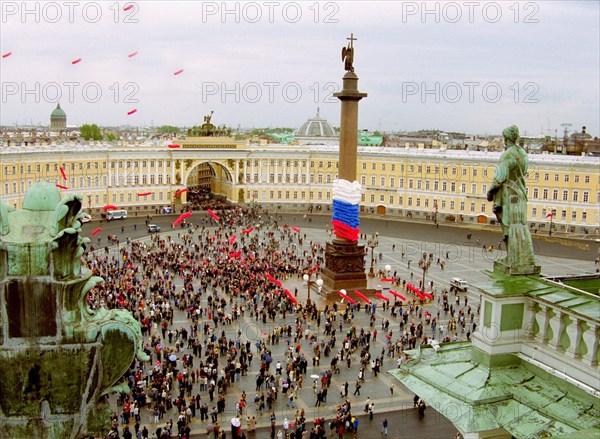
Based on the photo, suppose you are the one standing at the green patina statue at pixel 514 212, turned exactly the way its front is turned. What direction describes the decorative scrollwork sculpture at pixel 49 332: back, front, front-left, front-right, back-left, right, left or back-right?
left

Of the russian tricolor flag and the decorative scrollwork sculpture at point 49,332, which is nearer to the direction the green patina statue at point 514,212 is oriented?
the russian tricolor flag

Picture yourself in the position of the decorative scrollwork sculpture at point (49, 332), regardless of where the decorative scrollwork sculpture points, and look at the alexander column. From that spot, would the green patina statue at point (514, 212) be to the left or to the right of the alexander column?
right

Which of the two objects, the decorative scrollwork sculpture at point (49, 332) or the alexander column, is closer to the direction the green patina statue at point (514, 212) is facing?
the alexander column

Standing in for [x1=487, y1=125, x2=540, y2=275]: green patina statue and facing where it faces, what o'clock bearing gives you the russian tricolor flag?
The russian tricolor flag is roughly at 1 o'clock from the green patina statue.

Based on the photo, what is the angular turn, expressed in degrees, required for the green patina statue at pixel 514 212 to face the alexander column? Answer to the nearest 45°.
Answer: approximately 45° to its right

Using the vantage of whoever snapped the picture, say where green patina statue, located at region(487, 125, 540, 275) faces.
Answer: facing away from the viewer and to the left of the viewer
